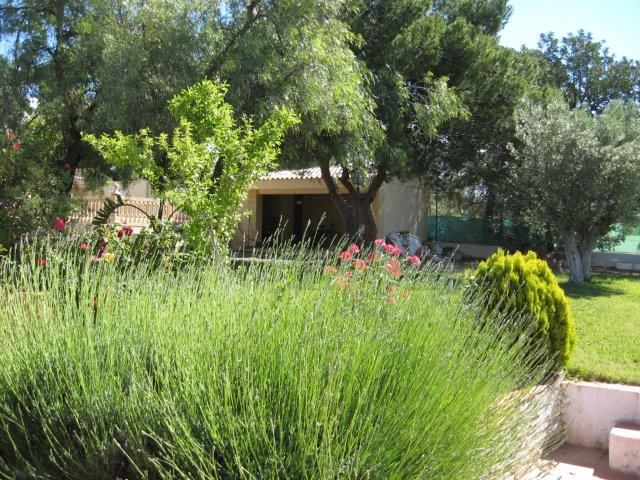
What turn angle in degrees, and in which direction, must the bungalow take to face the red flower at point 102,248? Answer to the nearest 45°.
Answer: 0° — it already faces it

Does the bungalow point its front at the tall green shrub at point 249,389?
yes

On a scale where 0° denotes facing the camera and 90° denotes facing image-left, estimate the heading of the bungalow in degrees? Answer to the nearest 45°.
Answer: approximately 0°

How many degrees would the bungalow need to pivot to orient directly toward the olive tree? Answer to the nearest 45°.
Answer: approximately 45° to its left

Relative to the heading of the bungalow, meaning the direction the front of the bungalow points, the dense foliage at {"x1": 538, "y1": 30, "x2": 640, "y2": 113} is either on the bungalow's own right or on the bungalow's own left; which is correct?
on the bungalow's own left
